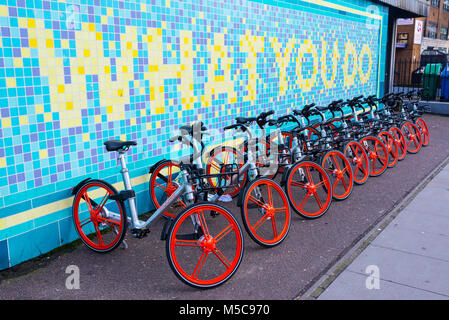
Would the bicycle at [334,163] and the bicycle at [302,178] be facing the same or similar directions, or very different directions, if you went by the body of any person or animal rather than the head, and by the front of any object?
same or similar directions

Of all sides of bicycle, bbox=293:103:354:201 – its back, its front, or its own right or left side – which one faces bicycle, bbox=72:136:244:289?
right

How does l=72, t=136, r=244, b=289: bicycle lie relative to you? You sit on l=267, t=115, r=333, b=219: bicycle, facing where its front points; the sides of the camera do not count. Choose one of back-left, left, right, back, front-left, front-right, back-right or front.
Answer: right

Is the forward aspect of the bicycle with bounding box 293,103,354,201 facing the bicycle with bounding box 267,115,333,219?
no

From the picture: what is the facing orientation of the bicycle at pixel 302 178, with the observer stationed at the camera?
facing the viewer and to the right of the viewer

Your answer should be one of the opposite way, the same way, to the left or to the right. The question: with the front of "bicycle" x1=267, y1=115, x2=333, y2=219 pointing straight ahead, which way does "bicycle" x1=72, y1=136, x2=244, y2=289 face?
the same way

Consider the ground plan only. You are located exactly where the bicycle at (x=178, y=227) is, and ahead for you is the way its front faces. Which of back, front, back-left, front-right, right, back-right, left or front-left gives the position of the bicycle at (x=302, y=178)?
left

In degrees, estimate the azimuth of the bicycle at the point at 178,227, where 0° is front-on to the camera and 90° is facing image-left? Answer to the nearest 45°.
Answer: approximately 315°

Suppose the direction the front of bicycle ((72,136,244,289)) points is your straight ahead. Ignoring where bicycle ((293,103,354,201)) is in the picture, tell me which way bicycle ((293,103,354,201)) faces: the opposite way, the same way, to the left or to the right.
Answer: the same way

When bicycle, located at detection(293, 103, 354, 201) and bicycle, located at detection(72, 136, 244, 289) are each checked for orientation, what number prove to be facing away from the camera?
0

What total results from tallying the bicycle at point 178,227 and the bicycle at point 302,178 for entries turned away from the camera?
0

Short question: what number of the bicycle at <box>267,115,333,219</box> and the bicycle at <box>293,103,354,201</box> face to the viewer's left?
0

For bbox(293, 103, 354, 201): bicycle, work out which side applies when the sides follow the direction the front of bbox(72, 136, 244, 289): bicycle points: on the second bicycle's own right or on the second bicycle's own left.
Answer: on the second bicycle's own left

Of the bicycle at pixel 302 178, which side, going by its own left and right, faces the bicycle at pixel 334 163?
left
